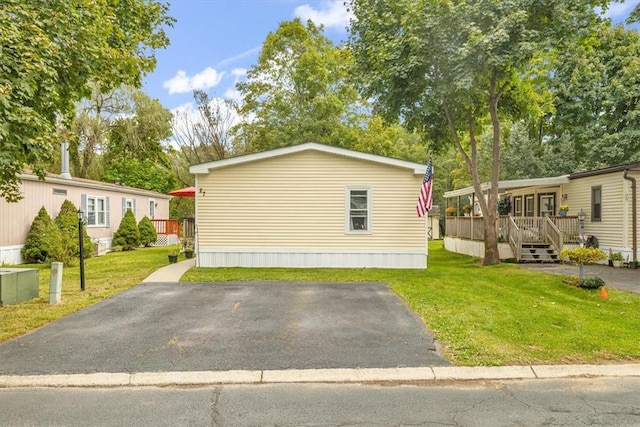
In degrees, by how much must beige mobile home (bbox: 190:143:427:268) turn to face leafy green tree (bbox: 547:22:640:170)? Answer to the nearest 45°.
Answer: approximately 135° to its left

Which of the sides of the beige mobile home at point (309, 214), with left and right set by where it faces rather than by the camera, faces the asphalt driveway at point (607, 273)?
left

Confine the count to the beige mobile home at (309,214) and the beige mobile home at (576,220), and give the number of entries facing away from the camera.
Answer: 0

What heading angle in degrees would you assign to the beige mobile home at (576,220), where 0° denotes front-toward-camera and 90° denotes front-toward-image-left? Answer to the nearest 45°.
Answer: approximately 45°

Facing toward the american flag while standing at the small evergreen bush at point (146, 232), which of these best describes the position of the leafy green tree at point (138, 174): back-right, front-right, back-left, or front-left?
back-left

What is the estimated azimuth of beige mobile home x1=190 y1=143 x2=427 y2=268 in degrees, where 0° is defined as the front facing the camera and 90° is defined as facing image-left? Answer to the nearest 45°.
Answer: approximately 0°

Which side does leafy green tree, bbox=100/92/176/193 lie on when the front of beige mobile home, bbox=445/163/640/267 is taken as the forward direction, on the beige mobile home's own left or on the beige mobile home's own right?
on the beige mobile home's own right

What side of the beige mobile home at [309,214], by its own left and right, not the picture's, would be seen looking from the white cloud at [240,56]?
back

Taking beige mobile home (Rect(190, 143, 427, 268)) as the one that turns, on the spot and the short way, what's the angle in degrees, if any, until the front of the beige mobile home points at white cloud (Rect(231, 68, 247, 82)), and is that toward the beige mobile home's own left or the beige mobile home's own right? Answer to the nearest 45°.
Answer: approximately 180°

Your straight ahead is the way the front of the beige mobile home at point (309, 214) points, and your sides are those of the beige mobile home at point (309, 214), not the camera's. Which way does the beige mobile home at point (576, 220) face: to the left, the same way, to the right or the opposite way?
to the right
